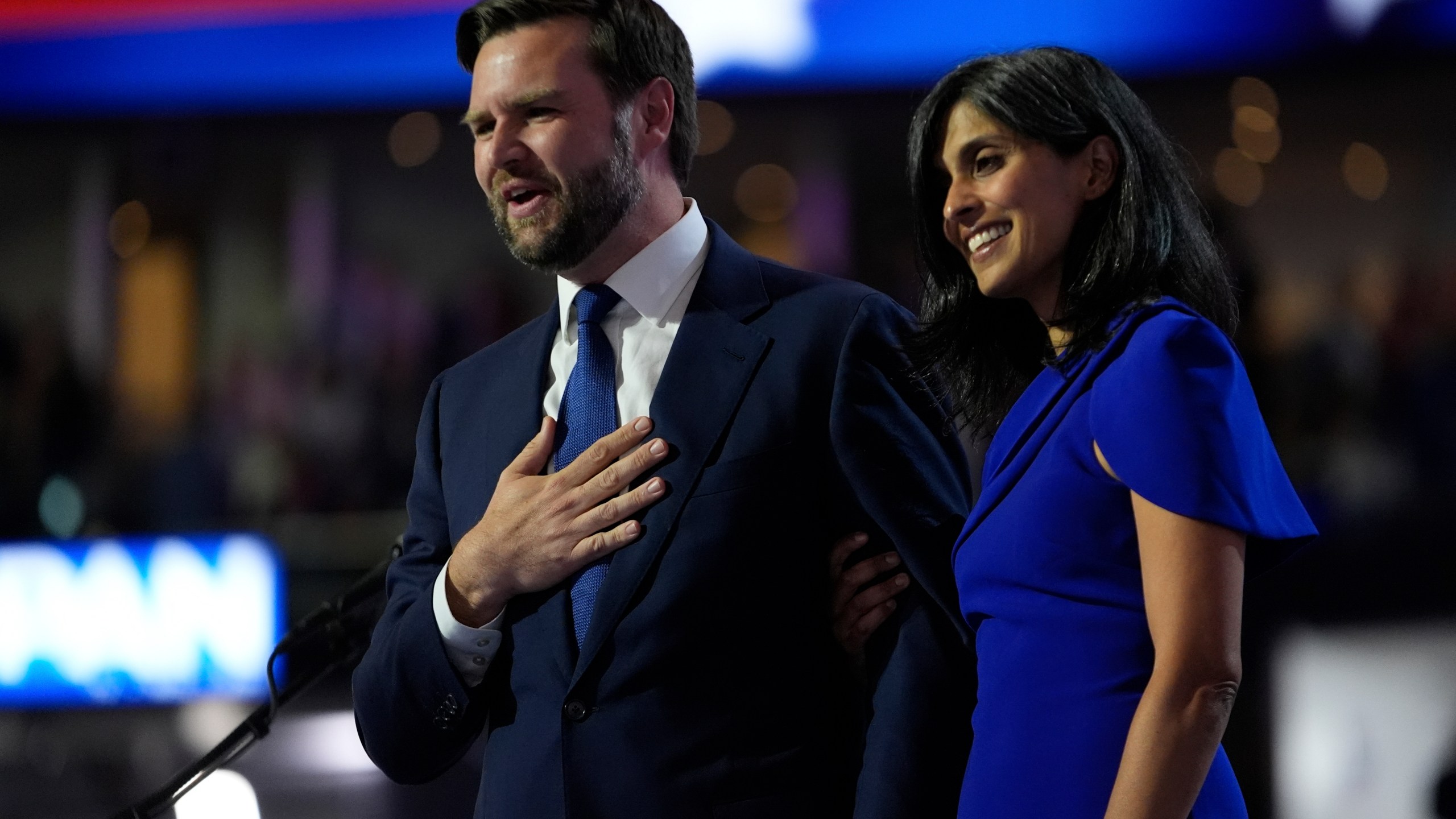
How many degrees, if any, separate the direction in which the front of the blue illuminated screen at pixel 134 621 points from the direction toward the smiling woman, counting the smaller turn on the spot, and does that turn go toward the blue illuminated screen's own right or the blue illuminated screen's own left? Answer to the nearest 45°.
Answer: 0° — it already faces them

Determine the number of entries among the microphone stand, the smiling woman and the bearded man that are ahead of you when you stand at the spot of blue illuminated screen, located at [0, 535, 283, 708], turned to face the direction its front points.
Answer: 3

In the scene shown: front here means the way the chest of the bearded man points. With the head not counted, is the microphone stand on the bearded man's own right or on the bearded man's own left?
on the bearded man's own right

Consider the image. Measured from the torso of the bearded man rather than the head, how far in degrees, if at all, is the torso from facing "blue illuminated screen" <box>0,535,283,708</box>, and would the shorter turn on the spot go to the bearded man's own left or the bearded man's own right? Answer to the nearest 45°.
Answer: approximately 90° to the bearded man's own right

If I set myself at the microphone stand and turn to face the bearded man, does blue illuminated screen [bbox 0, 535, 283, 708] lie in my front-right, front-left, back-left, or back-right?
back-left

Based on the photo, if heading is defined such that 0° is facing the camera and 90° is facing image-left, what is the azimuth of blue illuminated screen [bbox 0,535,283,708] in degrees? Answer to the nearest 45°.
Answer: approximately 0°

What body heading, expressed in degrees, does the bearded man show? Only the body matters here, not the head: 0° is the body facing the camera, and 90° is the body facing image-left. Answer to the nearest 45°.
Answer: approximately 45°
